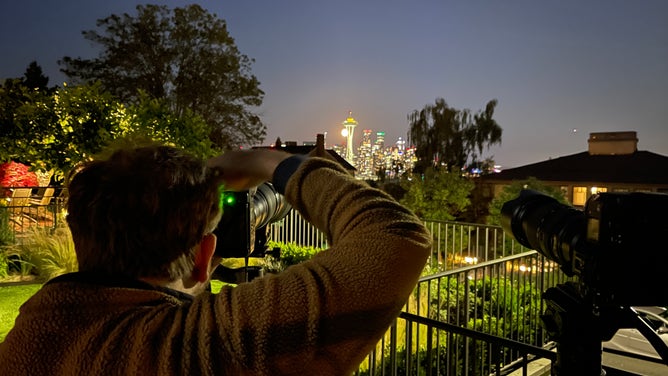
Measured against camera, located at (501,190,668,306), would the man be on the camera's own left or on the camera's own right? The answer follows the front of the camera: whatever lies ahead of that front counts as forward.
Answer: on the camera's own left

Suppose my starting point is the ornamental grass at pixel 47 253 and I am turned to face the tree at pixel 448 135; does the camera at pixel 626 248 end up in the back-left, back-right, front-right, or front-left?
back-right

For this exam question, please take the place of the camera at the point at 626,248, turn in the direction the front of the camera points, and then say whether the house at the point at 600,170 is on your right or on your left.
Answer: on your right

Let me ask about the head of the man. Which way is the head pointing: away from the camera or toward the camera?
away from the camera

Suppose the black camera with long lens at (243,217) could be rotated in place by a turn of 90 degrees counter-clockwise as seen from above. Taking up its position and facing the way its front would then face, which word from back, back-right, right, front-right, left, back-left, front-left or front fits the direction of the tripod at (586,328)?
back-right

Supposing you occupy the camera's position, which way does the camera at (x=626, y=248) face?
facing away from the viewer and to the left of the viewer

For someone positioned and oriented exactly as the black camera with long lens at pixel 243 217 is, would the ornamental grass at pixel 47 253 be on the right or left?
on its left

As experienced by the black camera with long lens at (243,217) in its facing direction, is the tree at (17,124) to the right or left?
on its left

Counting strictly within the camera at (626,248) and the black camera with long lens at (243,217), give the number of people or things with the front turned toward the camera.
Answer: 0

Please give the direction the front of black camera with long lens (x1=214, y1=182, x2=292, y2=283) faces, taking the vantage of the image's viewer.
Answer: facing away from the viewer and to the right of the viewer

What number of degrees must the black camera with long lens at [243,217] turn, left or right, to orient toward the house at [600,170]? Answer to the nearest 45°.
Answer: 0° — it already faces it
